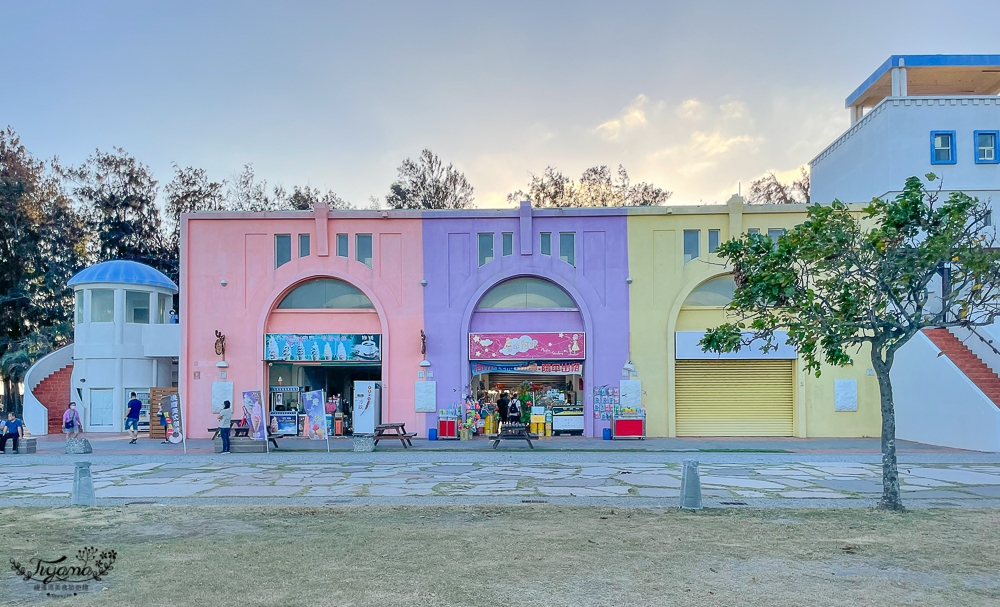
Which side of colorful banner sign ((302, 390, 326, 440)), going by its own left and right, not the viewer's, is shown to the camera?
front

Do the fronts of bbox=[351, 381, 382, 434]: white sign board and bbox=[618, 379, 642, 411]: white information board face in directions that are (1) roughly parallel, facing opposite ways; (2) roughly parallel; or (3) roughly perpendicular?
roughly parallel

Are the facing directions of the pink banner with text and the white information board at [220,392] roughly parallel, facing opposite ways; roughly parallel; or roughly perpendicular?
roughly parallel

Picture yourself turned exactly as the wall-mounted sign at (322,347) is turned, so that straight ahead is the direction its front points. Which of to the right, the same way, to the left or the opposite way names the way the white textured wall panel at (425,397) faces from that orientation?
the same way

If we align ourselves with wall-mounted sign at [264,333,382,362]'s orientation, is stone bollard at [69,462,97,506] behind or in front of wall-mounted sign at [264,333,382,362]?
in front

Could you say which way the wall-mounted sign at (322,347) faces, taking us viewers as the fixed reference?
facing the viewer

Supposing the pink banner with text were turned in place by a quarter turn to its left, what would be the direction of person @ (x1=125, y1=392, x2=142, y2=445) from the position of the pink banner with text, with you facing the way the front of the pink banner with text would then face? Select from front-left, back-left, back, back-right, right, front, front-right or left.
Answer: back

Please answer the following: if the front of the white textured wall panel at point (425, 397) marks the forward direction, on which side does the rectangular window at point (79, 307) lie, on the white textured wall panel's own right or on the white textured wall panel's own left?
on the white textured wall panel's own right

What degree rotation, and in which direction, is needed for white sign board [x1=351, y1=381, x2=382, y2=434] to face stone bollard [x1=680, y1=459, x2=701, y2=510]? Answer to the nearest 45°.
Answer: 0° — it already faces it

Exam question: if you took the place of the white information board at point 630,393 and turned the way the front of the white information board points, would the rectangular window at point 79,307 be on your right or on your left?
on your right

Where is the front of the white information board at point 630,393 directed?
toward the camera

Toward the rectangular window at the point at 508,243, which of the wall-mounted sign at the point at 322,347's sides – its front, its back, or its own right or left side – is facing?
left
